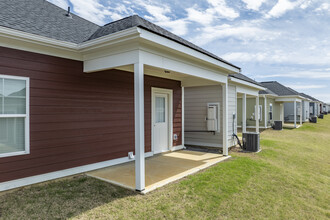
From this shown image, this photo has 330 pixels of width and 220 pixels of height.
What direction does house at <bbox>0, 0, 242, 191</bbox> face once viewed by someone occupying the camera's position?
facing away from the viewer and to the left of the viewer
